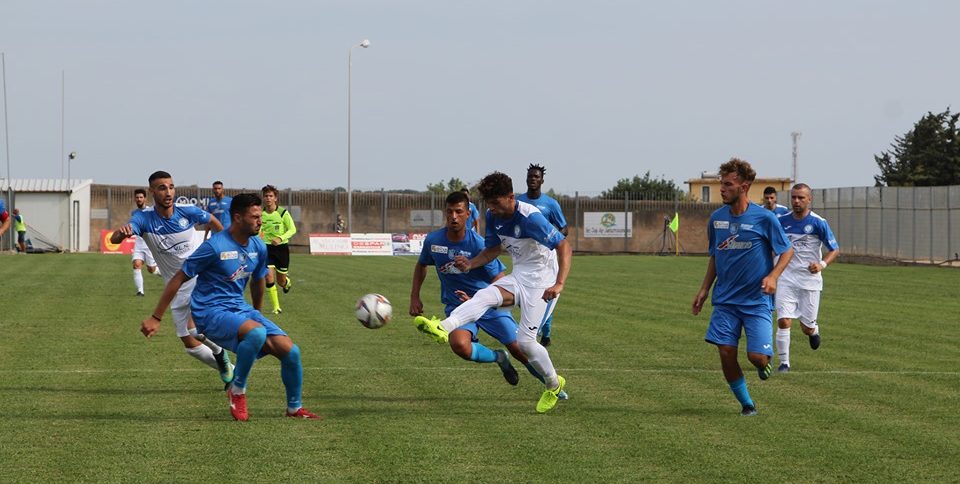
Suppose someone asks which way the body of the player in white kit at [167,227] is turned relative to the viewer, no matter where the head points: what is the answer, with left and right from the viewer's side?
facing the viewer and to the right of the viewer

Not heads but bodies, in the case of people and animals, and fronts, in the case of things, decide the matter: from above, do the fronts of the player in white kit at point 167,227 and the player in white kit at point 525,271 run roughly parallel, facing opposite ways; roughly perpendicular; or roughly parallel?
roughly perpendicular

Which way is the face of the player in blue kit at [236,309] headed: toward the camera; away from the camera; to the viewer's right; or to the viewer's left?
to the viewer's right

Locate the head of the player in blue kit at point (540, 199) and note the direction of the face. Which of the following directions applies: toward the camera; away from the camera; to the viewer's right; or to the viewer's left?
toward the camera

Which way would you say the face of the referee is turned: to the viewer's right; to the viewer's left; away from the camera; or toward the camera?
toward the camera

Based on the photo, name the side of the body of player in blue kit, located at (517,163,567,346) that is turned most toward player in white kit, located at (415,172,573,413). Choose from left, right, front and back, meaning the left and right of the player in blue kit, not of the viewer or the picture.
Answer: front

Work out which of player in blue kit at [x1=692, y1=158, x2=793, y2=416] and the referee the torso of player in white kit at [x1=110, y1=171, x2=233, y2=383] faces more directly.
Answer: the player in blue kit

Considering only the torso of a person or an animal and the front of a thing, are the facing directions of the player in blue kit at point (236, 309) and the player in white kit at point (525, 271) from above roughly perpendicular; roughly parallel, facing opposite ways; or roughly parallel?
roughly perpendicular

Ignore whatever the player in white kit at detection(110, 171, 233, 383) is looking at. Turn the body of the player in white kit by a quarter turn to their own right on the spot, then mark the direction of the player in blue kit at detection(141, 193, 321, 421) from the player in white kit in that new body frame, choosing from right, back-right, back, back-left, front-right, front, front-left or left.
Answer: front-left

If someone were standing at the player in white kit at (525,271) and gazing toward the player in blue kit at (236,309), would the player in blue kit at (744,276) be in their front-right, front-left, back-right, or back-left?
back-left

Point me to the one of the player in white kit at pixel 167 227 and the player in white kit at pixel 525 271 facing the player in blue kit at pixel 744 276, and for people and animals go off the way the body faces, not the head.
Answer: the player in white kit at pixel 167 227

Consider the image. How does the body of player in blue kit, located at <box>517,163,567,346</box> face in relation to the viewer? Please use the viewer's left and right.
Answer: facing the viewer

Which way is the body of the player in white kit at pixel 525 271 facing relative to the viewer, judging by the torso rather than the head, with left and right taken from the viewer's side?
facing the viewer and to the left of the viewer
